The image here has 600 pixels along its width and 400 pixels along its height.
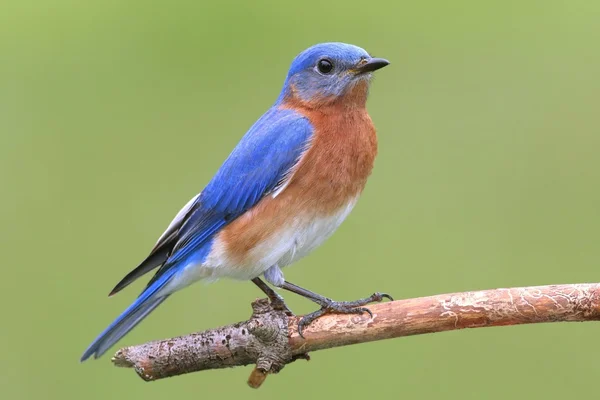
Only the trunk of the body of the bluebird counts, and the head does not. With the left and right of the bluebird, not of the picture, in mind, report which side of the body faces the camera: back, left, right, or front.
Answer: right
